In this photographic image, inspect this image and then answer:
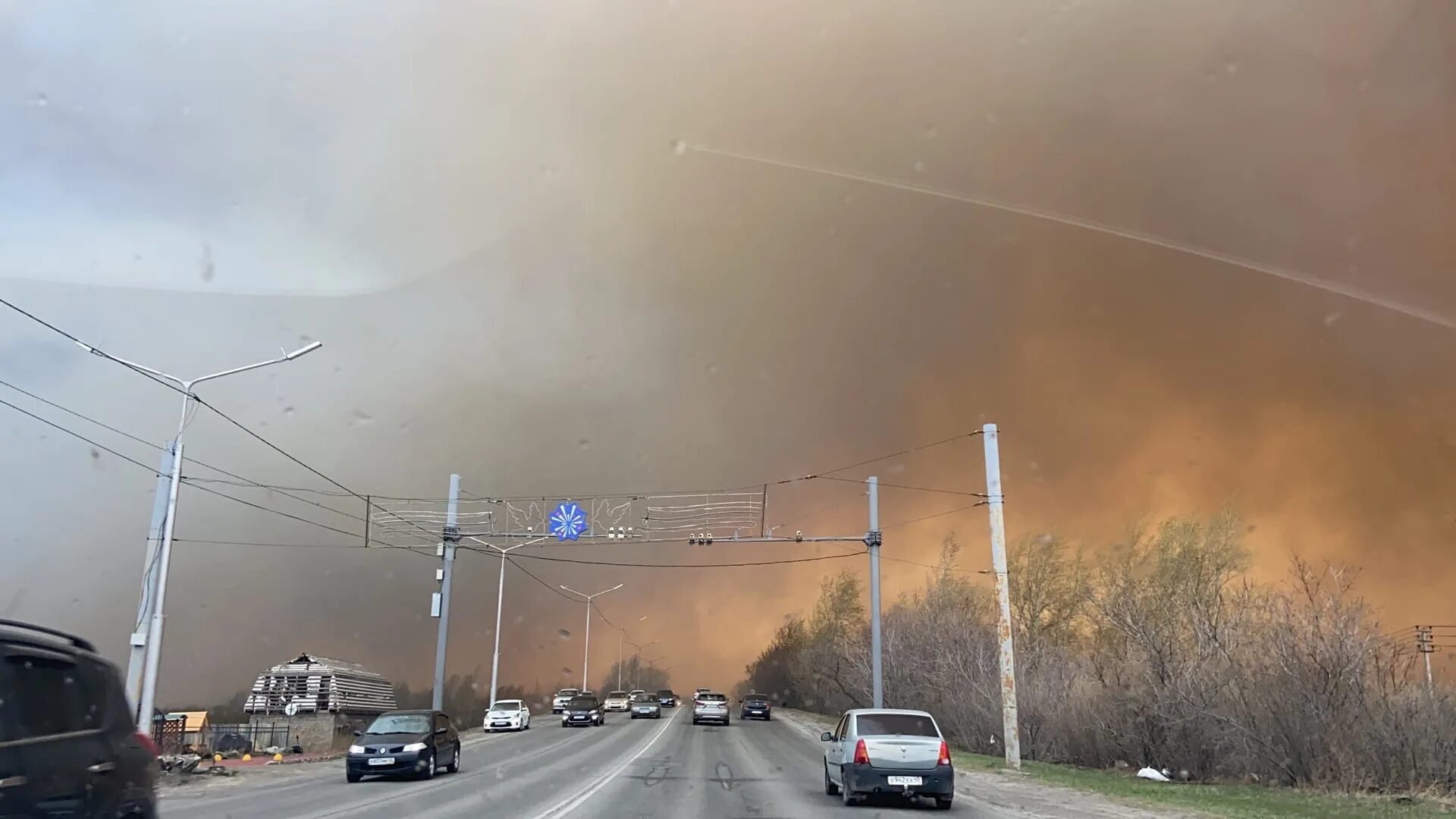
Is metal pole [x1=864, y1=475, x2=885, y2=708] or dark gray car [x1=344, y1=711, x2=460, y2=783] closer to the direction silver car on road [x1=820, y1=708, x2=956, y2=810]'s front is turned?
the metal pole

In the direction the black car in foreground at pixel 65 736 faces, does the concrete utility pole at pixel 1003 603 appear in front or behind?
behind

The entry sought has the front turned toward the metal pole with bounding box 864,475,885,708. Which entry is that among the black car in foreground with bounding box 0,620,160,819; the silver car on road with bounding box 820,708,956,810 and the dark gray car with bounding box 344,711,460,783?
the silver car on road

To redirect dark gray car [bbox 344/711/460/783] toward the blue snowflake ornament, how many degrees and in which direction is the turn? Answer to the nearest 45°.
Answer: approximately 180°

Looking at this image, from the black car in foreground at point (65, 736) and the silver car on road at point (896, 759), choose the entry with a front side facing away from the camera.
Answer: the silver car on road

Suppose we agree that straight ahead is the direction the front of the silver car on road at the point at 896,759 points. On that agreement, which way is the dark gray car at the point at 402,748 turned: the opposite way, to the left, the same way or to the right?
the opposite way

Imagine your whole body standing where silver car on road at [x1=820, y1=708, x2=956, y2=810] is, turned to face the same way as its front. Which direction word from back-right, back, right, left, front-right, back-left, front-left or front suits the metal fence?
front-left

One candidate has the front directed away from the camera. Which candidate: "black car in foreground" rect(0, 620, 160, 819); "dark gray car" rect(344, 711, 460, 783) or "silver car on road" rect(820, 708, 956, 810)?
the silver car on road

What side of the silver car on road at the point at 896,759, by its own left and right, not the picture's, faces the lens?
back

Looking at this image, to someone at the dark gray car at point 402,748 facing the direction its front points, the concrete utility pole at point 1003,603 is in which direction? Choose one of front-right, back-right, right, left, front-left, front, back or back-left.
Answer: back-left
